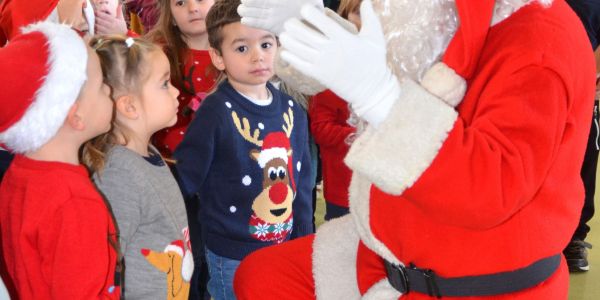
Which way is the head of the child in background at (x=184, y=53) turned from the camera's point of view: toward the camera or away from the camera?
toward the camera

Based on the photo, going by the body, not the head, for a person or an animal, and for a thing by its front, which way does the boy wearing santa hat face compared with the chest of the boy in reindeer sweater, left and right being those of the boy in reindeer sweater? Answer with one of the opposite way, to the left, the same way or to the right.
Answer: to the left

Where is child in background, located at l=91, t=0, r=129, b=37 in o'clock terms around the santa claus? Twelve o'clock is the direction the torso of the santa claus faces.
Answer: The child in background is roughly at 1 o'clock from the santa claus.

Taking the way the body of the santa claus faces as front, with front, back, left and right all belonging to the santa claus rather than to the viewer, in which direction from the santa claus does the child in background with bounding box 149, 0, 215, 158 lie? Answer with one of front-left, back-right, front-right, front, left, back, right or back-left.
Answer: front-right

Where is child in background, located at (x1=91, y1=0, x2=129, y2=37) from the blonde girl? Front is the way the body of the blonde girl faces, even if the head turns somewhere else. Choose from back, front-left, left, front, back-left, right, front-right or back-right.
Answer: left

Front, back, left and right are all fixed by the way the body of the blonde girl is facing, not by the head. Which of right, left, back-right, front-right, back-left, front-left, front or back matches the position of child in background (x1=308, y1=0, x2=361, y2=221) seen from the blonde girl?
front-left

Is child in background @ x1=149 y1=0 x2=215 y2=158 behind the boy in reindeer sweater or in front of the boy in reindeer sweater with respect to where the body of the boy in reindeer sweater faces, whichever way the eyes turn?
behind

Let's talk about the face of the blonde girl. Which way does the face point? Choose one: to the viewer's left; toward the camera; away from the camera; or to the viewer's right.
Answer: to the viewer's right

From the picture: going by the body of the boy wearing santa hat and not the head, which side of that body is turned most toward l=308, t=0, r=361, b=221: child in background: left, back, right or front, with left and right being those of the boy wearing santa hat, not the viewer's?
front

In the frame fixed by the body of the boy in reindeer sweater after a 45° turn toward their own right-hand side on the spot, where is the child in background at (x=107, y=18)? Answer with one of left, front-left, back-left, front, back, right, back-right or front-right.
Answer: back-right

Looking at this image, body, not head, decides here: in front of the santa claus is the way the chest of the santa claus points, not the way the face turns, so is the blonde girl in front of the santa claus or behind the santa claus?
in front

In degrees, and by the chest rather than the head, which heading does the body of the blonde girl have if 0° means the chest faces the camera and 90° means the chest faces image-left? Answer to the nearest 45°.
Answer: approximately 270°

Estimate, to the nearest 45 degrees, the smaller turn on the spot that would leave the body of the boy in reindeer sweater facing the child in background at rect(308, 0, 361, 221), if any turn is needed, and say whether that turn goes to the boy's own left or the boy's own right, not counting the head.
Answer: approximately 90° to the boy's own left

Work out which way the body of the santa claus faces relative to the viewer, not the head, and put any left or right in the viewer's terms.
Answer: facing to the left of the viewer

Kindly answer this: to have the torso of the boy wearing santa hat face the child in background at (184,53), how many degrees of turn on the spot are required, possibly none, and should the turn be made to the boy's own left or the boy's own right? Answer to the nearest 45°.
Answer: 0° — they already face them
